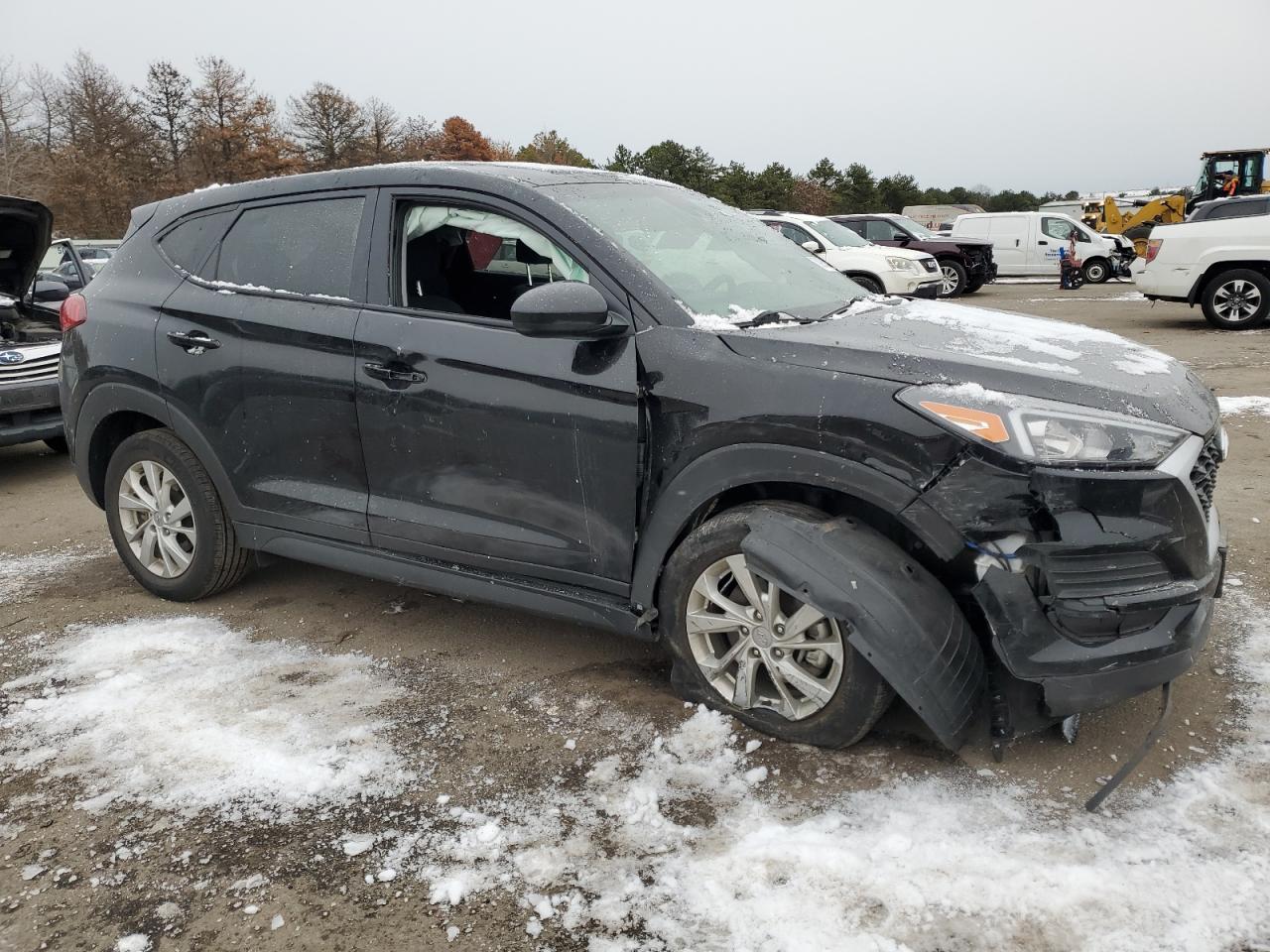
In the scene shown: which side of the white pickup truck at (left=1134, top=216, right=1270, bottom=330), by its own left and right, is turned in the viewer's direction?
right

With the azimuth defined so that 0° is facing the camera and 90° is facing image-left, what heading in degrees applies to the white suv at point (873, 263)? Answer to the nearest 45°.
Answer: approximately 315°

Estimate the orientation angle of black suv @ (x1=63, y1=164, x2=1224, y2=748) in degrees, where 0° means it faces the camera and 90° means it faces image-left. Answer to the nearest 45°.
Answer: approximately 315°

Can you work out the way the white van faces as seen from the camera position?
facing to the right of the viewer

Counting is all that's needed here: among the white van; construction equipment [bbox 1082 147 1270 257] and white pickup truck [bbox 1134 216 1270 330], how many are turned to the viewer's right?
2

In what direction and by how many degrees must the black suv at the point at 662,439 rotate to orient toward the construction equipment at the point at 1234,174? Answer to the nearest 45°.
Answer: approximately 90° to its left

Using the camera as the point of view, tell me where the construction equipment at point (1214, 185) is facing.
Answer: facing to the left of the viewer

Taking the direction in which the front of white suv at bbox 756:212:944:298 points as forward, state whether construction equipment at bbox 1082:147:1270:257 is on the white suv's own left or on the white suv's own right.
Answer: on the white suv's own left

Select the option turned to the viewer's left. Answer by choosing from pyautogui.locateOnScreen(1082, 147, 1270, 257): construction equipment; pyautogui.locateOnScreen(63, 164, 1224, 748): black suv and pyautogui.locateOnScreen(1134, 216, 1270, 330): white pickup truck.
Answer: the construction equipment

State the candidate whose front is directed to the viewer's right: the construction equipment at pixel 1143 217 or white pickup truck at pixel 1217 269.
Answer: the white pickup truck

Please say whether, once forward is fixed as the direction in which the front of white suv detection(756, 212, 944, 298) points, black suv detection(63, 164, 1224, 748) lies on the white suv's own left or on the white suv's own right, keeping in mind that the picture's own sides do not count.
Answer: on the white suv's own right
